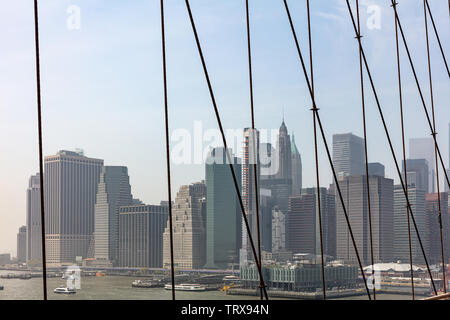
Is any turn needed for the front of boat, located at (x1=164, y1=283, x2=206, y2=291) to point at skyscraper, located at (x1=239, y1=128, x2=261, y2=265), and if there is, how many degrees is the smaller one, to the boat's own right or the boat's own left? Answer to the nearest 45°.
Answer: approximately 135° to the boat's own right

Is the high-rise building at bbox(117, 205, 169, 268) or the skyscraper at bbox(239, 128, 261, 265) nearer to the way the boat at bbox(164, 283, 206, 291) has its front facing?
the high-rise building

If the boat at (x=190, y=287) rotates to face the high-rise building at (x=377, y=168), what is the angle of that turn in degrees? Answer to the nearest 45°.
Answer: approximately 135° to its right

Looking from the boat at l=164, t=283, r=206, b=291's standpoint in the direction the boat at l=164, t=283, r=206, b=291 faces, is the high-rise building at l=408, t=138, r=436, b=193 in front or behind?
behind

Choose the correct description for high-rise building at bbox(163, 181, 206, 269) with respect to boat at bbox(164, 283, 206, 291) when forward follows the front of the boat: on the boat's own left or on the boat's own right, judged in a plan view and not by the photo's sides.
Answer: on the boat's own right

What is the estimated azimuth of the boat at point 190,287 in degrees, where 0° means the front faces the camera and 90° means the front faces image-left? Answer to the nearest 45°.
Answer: approximately 90°

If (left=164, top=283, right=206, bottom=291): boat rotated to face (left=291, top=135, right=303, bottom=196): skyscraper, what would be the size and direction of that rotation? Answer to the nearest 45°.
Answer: approximately 135° to its right

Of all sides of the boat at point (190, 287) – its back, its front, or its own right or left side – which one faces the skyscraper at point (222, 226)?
right

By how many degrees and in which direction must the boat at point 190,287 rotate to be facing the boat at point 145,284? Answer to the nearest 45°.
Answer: approximately 45° to its right

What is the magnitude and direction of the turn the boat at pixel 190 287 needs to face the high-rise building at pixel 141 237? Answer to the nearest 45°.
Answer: approximately 90° to its right

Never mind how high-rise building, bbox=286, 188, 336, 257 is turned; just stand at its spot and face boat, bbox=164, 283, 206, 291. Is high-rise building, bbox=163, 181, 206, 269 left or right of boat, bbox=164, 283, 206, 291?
right
